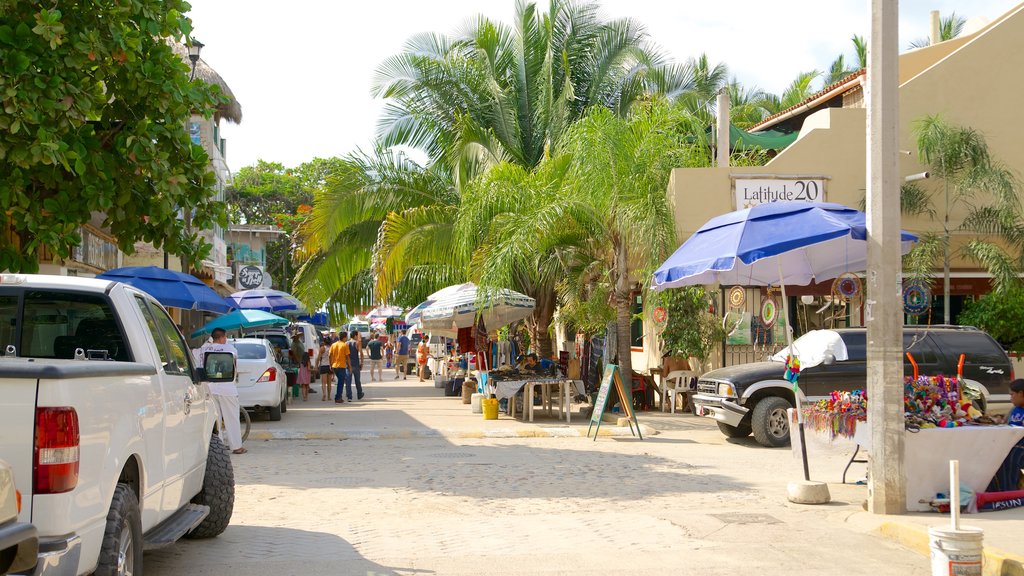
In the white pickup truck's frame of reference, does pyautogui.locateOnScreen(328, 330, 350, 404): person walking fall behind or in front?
in front

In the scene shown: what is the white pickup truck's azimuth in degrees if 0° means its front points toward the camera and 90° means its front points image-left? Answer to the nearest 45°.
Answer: approximately 225°

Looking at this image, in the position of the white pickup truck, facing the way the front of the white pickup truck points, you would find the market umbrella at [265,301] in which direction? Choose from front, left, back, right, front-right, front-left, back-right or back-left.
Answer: front-left

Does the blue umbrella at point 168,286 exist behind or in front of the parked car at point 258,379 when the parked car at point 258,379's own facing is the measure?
behind

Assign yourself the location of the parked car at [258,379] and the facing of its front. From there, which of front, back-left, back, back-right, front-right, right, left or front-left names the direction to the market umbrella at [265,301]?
front

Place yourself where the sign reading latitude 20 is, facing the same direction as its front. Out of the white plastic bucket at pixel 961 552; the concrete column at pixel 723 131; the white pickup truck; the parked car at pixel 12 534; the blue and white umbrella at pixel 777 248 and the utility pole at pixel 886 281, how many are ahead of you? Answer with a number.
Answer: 5

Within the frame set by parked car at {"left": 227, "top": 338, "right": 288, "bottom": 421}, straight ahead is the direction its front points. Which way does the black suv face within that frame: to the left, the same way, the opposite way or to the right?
to the left

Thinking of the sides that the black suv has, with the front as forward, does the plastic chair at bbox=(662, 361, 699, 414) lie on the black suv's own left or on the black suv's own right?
on the black suv's own right

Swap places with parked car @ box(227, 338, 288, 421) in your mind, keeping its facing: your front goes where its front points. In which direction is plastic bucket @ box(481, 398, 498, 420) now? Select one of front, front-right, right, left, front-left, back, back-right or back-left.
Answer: right

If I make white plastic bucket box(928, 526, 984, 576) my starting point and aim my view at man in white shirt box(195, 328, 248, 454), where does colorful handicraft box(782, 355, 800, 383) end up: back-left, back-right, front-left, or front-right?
front-right

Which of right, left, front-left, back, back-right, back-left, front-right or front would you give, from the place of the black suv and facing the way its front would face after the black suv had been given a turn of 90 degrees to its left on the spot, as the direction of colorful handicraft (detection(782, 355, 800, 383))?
front-right

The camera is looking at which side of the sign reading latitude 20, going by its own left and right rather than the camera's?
front

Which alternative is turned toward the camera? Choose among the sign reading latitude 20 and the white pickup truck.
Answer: the sign reading latitude 20

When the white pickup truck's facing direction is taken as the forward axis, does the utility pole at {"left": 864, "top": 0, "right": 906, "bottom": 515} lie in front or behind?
in front

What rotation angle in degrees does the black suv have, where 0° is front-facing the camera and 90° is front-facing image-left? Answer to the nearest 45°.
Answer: approximately 45°

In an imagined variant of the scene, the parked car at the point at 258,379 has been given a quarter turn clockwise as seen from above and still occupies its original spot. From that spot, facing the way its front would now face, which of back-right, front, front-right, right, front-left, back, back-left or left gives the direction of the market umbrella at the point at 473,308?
front

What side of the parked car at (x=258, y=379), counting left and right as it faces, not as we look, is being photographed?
back

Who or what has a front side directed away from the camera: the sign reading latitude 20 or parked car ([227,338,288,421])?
the parked car

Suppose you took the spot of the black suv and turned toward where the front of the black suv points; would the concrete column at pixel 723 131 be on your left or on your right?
on your right

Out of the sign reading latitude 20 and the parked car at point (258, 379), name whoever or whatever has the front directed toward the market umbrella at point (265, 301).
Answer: the parked car

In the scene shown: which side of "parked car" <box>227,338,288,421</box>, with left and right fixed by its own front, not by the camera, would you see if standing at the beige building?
right
